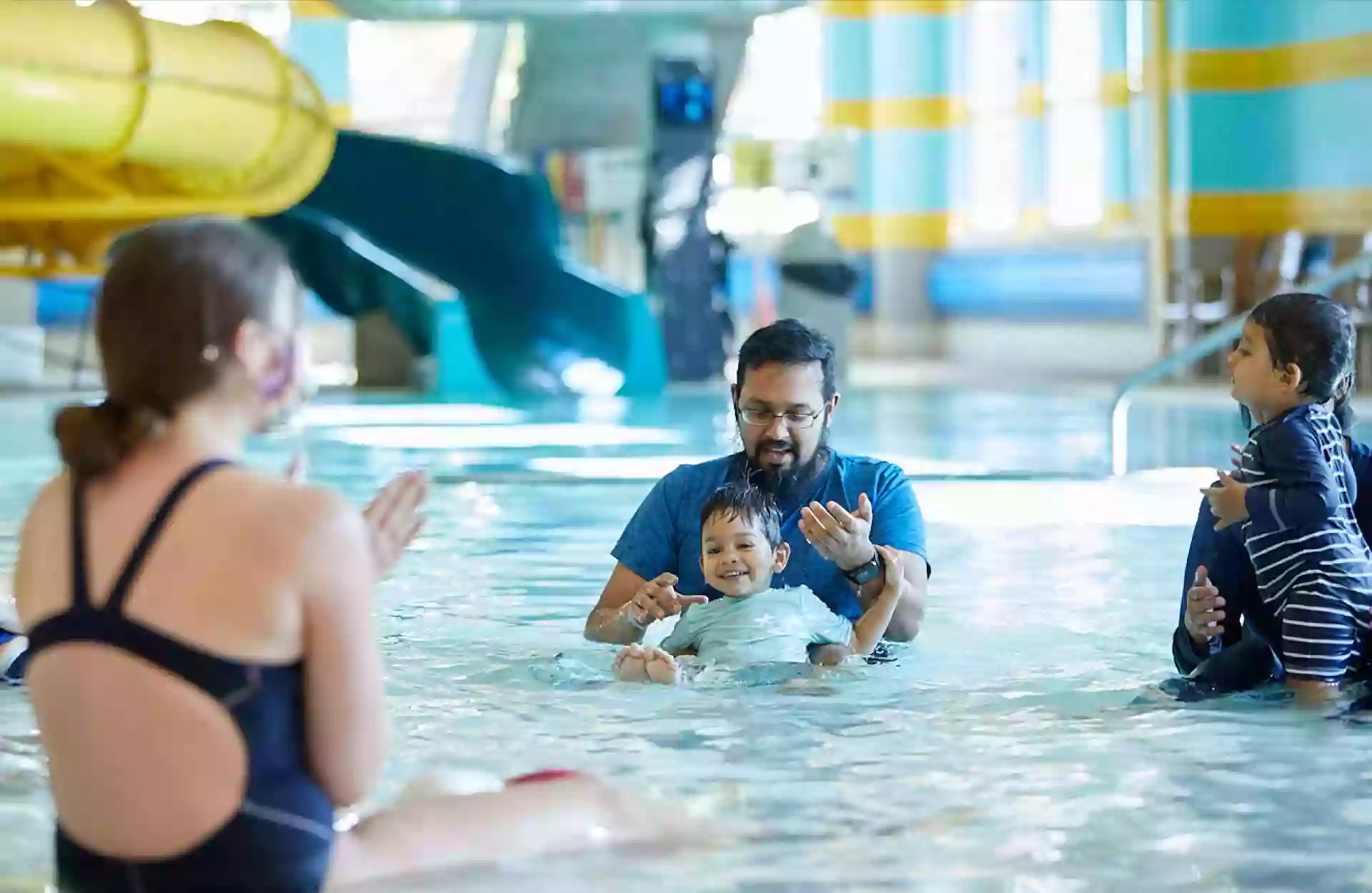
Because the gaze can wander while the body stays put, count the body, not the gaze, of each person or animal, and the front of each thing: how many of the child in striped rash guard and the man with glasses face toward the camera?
1

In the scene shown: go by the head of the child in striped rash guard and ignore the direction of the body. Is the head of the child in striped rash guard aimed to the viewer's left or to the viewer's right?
to the viewer's left

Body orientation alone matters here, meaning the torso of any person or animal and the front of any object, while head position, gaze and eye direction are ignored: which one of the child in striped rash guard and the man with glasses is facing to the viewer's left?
the child in striped rash guard

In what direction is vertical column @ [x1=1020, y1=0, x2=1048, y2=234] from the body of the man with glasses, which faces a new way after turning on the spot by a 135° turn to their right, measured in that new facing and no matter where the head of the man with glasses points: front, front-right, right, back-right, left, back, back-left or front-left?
front-right

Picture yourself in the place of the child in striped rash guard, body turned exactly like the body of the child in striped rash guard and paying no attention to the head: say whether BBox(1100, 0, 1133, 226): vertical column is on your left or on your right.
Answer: on your right

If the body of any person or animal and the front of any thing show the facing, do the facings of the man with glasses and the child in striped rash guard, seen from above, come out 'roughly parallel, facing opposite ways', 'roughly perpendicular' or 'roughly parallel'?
roughly perpendicular

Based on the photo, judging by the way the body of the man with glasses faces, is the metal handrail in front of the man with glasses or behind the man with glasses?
behind

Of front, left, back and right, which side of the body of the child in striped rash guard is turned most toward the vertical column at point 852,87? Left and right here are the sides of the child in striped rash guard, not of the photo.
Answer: right

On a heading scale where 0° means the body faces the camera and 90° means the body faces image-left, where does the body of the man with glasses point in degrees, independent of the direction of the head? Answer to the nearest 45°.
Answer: approximately 0°

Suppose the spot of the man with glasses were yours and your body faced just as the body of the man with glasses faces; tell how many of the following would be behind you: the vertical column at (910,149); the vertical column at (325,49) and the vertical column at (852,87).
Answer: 3

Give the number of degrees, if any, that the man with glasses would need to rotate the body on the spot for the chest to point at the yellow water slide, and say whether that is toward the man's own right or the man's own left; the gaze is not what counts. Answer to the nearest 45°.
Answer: approximately 135° to the man's own right

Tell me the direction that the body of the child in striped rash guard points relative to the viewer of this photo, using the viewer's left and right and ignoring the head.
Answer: facing to the left of the viewer
